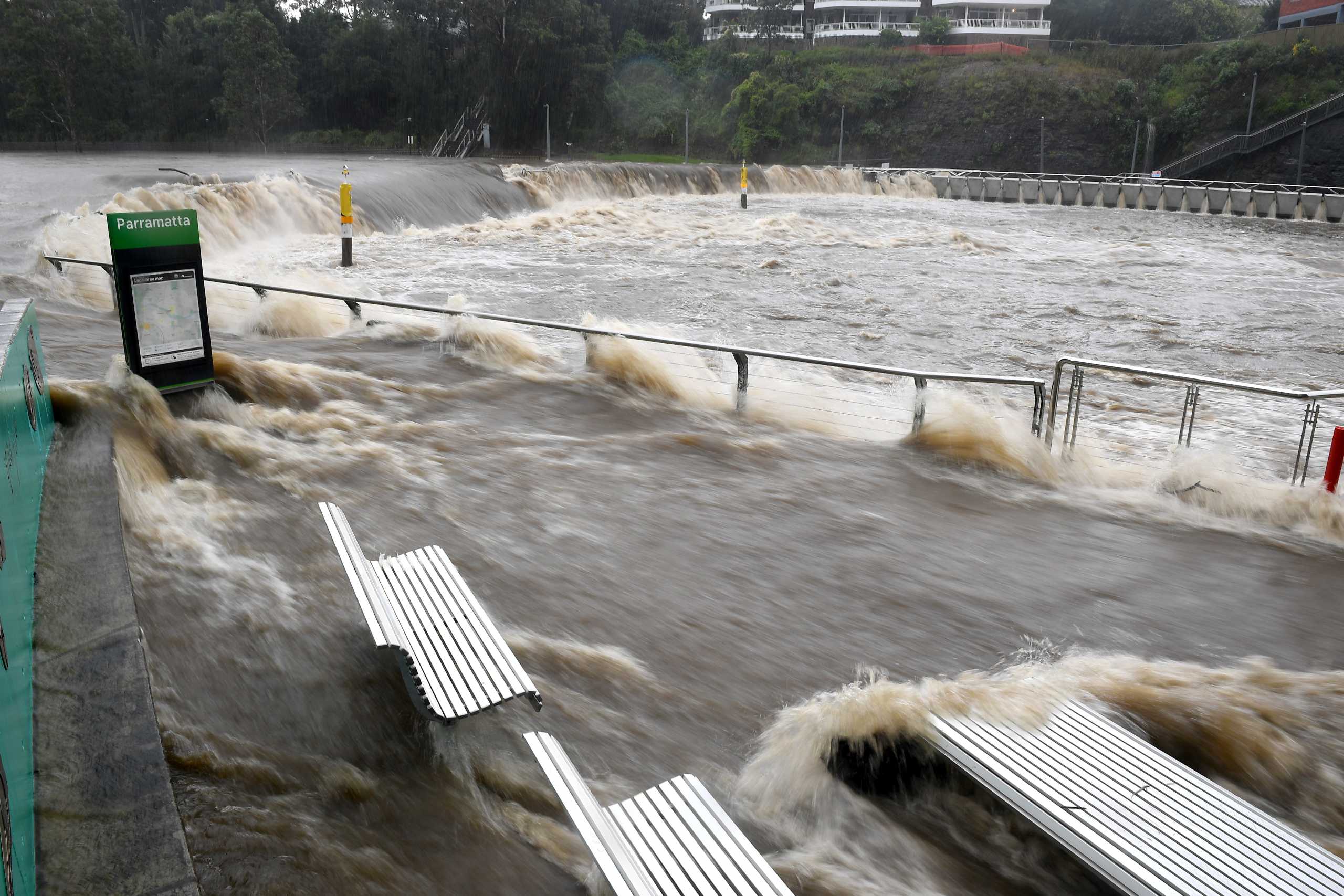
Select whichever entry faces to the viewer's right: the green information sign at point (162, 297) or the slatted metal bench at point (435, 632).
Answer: the slatted metal bench

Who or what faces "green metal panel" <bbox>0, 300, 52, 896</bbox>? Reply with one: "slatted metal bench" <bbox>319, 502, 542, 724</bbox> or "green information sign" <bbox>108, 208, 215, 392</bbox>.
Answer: the green information sign

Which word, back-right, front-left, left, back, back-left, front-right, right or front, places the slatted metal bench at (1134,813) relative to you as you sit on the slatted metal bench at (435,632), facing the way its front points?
front-right

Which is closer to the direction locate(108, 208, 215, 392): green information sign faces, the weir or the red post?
the red post

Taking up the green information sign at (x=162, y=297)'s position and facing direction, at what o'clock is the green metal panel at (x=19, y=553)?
The green metal panel is roughly at 12 o'clock from the green information sign.

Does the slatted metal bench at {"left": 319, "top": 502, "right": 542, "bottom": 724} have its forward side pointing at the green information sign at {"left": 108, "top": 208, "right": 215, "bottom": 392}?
no

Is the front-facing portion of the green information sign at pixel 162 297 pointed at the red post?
no

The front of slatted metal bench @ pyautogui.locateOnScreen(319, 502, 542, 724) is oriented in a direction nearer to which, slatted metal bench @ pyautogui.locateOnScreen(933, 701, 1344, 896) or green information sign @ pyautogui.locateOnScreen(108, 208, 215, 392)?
the slatted metal bench

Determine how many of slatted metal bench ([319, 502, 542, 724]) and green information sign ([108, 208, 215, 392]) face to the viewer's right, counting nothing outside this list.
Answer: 1

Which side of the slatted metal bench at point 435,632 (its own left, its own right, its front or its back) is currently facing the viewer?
right

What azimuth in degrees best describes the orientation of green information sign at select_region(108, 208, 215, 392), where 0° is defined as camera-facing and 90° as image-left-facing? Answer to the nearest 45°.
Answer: approximately 0°

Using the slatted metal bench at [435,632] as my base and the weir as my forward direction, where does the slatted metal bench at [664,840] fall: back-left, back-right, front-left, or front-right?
back-right

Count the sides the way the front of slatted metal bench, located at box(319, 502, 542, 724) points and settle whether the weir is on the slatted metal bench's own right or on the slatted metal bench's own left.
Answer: on the slatted metal bench's own left

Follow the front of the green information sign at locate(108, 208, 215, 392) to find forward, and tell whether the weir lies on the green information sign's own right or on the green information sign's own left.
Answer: on the green information sign's own left

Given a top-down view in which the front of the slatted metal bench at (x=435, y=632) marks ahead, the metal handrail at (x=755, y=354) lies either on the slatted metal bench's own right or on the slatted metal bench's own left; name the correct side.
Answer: on the slatted metal bench's own left

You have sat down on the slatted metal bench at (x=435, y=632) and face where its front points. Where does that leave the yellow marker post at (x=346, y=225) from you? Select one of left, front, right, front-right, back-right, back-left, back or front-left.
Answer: left

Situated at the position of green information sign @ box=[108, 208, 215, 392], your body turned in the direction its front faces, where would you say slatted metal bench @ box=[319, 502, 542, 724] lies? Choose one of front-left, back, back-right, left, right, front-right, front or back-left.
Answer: front

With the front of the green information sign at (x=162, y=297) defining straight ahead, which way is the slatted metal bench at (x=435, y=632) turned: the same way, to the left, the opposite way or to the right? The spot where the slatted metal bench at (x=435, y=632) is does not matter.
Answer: to the left
